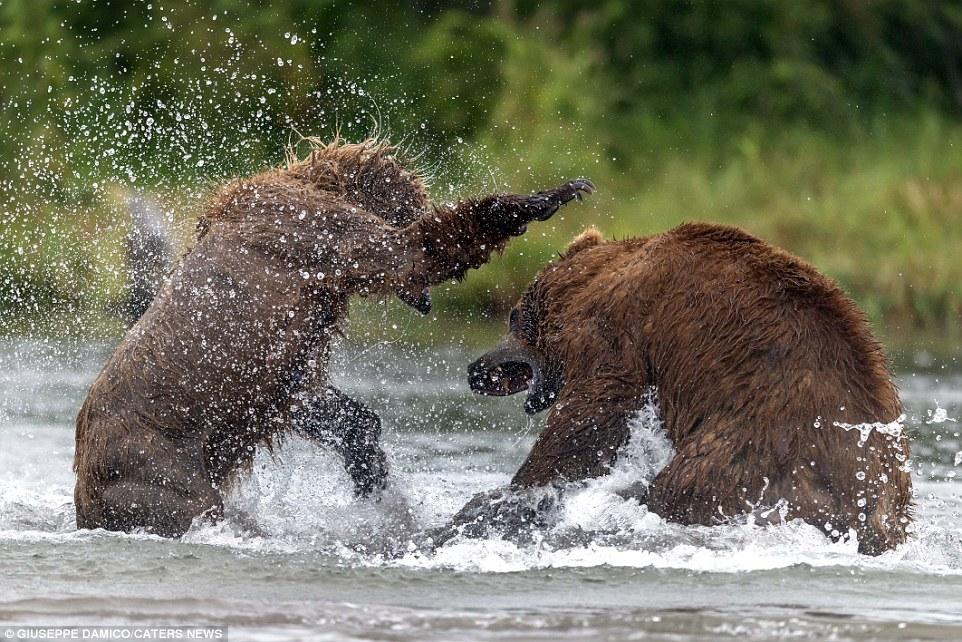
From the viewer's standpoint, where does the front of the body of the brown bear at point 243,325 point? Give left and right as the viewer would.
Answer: facing to the right of the viewer

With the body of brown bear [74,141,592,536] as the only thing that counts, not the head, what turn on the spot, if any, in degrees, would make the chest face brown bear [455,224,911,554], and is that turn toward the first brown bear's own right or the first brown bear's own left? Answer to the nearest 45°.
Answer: approximately 45° to the first brown bear's own right
